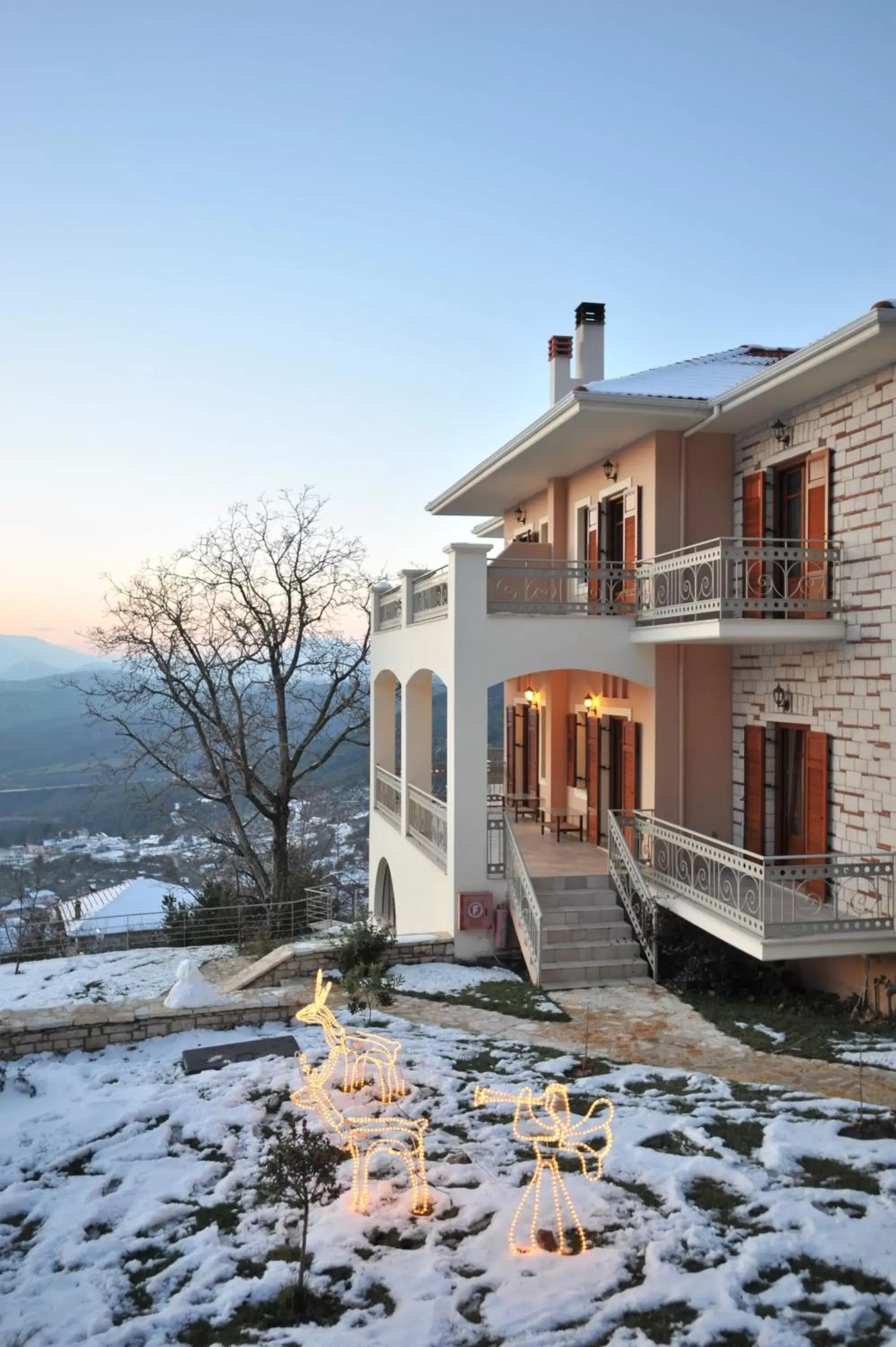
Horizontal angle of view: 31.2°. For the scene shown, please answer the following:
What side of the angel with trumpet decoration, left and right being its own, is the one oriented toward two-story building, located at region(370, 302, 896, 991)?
right

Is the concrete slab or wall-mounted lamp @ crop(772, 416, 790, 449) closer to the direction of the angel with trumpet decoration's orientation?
the concrete slab

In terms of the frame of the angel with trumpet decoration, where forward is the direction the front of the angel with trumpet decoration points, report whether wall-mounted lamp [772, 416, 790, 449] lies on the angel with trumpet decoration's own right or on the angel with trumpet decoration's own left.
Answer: on the angel with trumpet decoration's own right

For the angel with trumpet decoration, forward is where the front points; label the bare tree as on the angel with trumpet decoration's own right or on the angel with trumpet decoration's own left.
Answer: on the angel with trumpet decoration's own right

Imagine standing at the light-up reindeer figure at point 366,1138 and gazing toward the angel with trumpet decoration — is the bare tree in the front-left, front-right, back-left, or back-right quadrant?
back-left

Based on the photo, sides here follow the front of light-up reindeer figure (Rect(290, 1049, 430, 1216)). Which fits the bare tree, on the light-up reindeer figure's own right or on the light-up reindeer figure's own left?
on the light-up reindeer figure's own right

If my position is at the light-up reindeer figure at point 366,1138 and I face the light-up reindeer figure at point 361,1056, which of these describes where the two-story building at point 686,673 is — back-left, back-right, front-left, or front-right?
front-right

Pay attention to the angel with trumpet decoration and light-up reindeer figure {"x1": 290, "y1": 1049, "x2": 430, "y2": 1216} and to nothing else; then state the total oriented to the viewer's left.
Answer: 2

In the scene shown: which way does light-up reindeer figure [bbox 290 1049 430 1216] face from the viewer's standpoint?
to the viewer's left

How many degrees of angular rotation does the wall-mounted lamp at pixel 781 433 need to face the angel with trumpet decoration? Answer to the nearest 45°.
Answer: approximately 45° to its left

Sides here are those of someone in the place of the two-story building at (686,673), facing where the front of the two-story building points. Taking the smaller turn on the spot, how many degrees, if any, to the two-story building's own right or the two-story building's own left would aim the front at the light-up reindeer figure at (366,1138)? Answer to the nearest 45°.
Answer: approximately 45° to the two-story building's own left

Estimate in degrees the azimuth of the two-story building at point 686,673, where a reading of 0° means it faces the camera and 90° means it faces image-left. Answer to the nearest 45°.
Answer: approximately 45°

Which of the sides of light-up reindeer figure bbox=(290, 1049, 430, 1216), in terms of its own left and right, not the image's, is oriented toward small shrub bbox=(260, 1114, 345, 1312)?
left

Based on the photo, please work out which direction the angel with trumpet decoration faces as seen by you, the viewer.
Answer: facing to the left of the viewer

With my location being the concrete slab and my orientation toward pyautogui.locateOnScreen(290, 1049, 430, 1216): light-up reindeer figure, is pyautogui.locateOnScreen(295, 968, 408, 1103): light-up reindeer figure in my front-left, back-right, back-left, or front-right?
front-left
